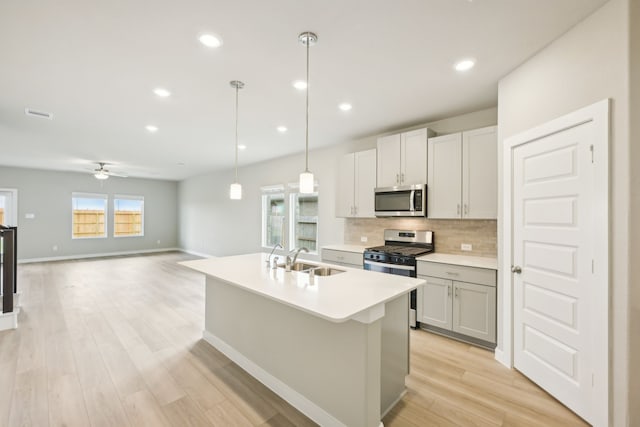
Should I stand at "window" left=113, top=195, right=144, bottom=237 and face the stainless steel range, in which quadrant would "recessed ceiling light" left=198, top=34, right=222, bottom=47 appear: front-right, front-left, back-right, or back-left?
front-right

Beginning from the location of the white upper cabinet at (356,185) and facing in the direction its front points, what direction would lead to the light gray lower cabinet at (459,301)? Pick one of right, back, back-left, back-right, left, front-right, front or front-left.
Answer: left

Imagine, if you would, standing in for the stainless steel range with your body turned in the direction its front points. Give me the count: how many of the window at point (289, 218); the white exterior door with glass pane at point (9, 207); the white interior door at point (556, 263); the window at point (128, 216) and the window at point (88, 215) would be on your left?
1

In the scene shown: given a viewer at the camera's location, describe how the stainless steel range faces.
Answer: facing the viewer and to the left of the viewer

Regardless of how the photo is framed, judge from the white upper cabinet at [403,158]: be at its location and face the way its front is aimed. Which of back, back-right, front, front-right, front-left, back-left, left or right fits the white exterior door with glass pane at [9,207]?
front-right

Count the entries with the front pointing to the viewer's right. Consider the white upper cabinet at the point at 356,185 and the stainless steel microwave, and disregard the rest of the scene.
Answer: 0

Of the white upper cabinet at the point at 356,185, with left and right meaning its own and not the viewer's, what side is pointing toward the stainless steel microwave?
left

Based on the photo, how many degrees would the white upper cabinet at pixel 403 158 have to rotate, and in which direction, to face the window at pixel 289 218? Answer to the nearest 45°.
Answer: approximately 90° to its right

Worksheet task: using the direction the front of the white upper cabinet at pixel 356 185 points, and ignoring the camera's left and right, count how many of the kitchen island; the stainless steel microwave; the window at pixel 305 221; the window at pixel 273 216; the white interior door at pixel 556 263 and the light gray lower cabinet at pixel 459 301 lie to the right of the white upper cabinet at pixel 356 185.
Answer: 2

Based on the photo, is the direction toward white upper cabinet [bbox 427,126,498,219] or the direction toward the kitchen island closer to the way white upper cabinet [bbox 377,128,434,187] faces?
the kitchen island

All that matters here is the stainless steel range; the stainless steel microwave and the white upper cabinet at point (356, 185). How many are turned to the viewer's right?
0

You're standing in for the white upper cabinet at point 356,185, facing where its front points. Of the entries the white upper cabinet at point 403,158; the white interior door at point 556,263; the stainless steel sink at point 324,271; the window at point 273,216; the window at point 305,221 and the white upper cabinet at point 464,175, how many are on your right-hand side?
2

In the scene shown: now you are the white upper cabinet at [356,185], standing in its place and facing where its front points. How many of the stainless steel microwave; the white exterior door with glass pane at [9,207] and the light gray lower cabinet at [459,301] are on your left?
2
